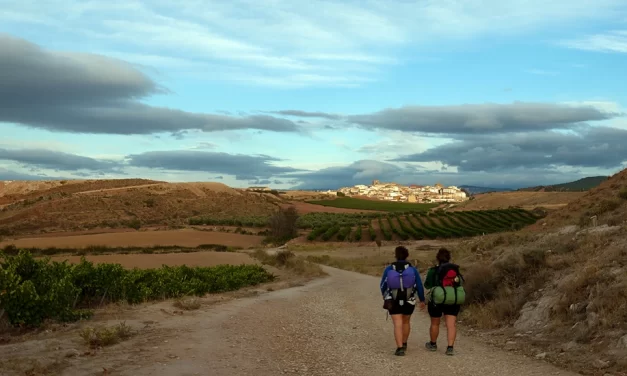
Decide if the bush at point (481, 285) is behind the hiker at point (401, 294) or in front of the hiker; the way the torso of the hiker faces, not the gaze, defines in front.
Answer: in front

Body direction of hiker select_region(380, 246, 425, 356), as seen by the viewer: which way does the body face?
away from the camera

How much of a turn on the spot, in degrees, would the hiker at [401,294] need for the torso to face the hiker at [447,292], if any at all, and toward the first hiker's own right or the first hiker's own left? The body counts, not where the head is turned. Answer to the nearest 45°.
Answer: approximately 90° to the first hiker's own right

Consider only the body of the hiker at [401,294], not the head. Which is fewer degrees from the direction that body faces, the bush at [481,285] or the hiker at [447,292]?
the bush

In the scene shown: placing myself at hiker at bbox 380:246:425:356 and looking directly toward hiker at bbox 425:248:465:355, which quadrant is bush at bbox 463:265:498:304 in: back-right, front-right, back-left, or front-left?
front-left
